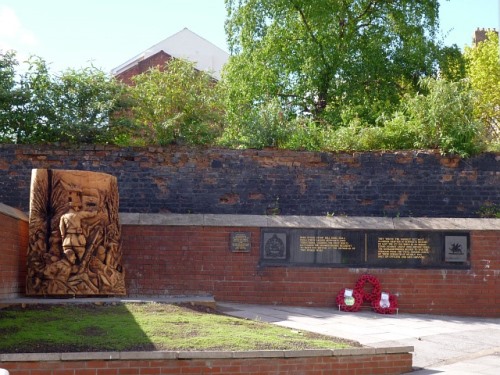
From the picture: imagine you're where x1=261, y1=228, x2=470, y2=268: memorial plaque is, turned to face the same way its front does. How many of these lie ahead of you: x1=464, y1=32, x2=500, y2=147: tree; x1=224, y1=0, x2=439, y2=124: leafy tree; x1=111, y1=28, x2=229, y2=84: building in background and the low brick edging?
1

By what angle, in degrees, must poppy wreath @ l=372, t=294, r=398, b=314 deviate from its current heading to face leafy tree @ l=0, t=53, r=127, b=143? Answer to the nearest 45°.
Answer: approximately 90° to its right

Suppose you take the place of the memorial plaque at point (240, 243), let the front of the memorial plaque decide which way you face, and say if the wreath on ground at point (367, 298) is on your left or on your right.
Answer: on your left

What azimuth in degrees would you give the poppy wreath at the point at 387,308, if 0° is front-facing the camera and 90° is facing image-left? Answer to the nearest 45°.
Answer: approximately 0°

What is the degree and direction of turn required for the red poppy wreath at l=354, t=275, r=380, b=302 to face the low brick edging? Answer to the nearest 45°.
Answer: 0° — it already faces it

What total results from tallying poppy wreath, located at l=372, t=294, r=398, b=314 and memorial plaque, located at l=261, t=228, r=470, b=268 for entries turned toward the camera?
2

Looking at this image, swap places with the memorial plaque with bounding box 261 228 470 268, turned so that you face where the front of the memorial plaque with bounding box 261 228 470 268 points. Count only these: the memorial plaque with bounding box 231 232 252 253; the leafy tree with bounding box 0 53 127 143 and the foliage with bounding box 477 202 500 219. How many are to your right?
2

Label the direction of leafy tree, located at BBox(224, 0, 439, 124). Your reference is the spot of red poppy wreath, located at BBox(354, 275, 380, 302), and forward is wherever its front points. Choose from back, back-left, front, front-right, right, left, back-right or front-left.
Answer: back

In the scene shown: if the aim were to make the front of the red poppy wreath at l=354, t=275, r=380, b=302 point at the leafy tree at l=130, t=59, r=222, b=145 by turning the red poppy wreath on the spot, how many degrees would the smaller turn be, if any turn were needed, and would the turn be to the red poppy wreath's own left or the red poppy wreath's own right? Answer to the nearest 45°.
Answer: approximately 135° to the red poppy wreath's own right

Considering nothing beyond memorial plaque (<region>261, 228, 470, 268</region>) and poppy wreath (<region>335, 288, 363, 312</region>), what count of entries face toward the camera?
2

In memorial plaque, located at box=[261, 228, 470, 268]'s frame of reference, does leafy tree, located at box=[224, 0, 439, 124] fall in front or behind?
behind

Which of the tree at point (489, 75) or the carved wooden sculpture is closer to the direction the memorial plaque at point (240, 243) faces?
the carved wooden sculpture
